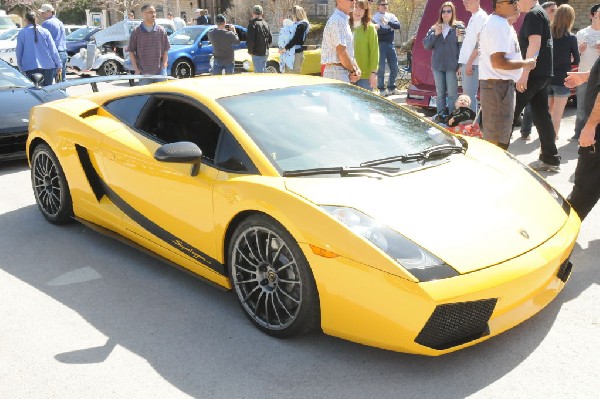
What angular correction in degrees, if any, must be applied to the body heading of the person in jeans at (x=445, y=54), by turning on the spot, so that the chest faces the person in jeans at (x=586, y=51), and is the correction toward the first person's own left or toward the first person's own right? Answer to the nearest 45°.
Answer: approximately 90° to the first person's own left

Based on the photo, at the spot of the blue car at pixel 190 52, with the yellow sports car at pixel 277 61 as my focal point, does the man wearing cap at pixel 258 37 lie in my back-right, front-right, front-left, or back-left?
front-right

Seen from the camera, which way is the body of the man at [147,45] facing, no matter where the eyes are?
toward the camera

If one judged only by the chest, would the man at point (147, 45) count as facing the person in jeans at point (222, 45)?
no

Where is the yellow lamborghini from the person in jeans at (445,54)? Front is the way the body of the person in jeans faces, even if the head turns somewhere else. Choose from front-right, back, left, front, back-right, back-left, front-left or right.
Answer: front

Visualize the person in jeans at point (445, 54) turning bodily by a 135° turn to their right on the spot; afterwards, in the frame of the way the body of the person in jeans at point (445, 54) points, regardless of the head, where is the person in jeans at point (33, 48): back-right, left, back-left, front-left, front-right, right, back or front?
front-left

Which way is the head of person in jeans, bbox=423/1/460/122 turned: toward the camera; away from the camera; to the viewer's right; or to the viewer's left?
toward the camera

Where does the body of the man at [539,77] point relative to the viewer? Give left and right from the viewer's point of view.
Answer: facing to the left of the viewer

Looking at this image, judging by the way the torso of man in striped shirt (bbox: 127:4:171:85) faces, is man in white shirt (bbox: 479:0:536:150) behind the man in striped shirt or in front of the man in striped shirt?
in front

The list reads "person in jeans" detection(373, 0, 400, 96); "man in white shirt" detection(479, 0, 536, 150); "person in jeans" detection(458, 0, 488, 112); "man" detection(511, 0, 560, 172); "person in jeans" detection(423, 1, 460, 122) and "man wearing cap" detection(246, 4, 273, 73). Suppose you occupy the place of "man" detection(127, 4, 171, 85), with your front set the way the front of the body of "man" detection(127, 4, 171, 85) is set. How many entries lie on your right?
0

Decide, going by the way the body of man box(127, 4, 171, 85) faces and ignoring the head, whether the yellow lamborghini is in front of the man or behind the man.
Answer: in front

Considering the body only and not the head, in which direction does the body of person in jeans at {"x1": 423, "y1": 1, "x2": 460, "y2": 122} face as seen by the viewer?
toward the camera

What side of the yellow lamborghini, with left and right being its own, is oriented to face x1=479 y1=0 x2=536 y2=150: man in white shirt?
left

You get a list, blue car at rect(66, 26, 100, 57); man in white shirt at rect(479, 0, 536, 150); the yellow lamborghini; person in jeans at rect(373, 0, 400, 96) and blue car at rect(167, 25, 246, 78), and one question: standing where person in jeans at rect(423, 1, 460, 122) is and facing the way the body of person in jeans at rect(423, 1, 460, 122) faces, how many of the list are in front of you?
2
